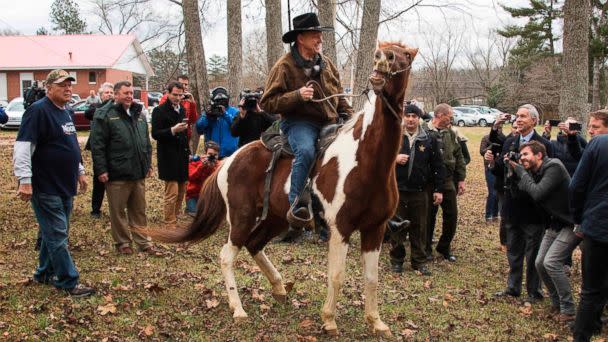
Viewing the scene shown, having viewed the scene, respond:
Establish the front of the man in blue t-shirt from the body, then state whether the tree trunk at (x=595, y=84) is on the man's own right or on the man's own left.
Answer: on the man's own left

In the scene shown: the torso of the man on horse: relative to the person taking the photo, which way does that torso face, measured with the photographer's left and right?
facing the viewer and to the right of the viewer

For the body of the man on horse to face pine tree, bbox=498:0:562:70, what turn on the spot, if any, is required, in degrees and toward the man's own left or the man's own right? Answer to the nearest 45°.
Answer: approximately 90° to the man's own left

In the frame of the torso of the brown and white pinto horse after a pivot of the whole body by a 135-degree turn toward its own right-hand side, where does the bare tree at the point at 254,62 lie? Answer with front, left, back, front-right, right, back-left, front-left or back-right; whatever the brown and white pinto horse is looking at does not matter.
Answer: right

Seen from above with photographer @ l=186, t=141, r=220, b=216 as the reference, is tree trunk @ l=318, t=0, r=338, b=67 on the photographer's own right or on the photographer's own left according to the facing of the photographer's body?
on the photographer's own left

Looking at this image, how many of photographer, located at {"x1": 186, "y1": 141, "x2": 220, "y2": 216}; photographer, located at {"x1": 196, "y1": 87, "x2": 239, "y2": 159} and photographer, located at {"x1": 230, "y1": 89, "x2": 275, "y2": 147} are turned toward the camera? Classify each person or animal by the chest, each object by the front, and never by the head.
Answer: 3

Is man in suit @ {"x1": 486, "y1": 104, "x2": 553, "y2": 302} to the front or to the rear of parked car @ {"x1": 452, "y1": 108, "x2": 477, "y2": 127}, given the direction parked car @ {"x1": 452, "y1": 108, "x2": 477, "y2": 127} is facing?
to the front

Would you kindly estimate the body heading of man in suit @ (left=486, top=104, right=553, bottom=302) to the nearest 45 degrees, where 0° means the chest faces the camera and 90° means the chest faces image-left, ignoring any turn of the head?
approximately 45°

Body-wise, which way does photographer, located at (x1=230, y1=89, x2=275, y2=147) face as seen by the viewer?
toward the camera

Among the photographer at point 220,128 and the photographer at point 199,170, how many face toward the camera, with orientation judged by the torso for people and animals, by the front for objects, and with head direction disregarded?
2
